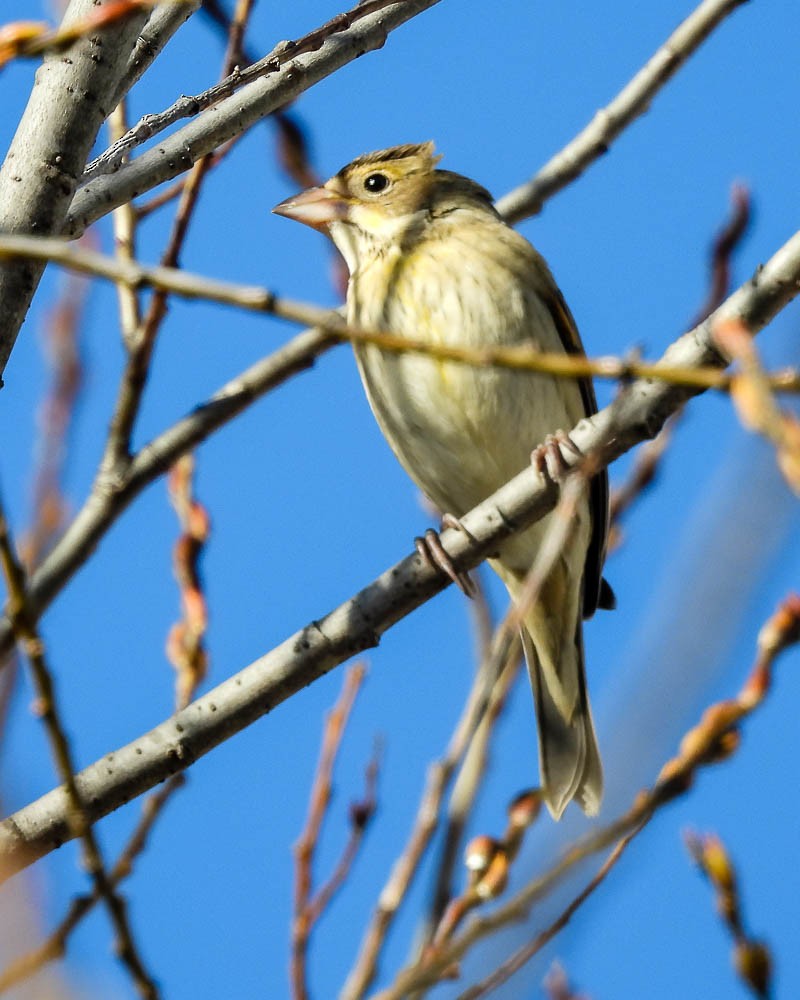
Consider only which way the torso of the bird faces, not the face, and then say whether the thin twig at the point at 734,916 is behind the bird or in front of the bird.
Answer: in front

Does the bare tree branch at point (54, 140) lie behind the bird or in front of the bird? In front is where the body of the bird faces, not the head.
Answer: in front

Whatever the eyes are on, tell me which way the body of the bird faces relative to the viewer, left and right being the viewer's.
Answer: facing the viewer and to the left of the viewer

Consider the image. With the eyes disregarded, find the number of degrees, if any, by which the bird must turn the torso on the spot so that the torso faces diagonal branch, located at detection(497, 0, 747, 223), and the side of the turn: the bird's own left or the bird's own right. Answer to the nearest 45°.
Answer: approximately 90° to the bird's own left

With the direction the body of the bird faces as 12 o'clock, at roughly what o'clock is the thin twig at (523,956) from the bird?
The thin twig is roughly at 11 o'clock from the bird.
